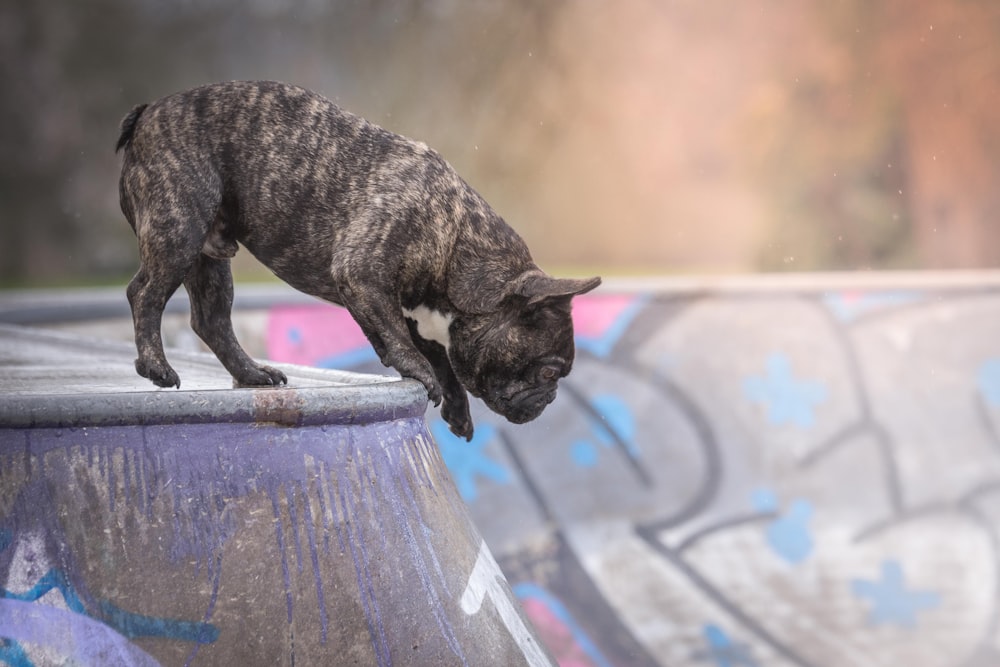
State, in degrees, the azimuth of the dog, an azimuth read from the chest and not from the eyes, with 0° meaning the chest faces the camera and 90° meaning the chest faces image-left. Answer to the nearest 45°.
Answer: approximately 270°
